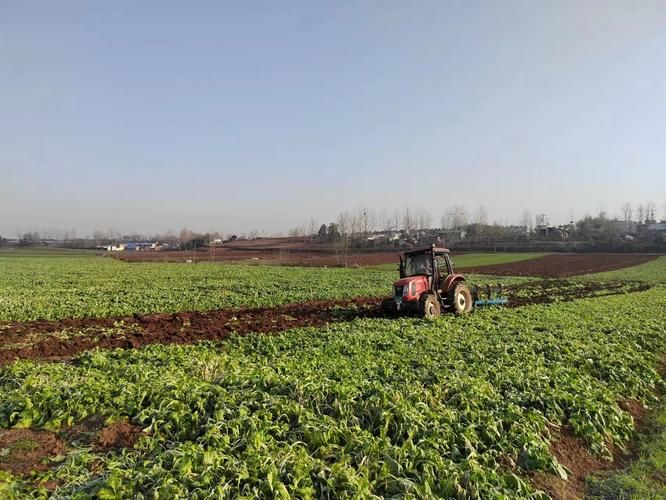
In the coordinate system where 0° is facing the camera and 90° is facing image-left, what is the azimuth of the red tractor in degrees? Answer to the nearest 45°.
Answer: approximately 45°
